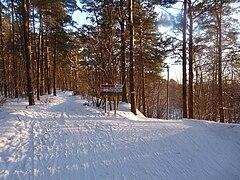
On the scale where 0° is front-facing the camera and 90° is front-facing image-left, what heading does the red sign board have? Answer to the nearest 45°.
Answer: approximately 0°
